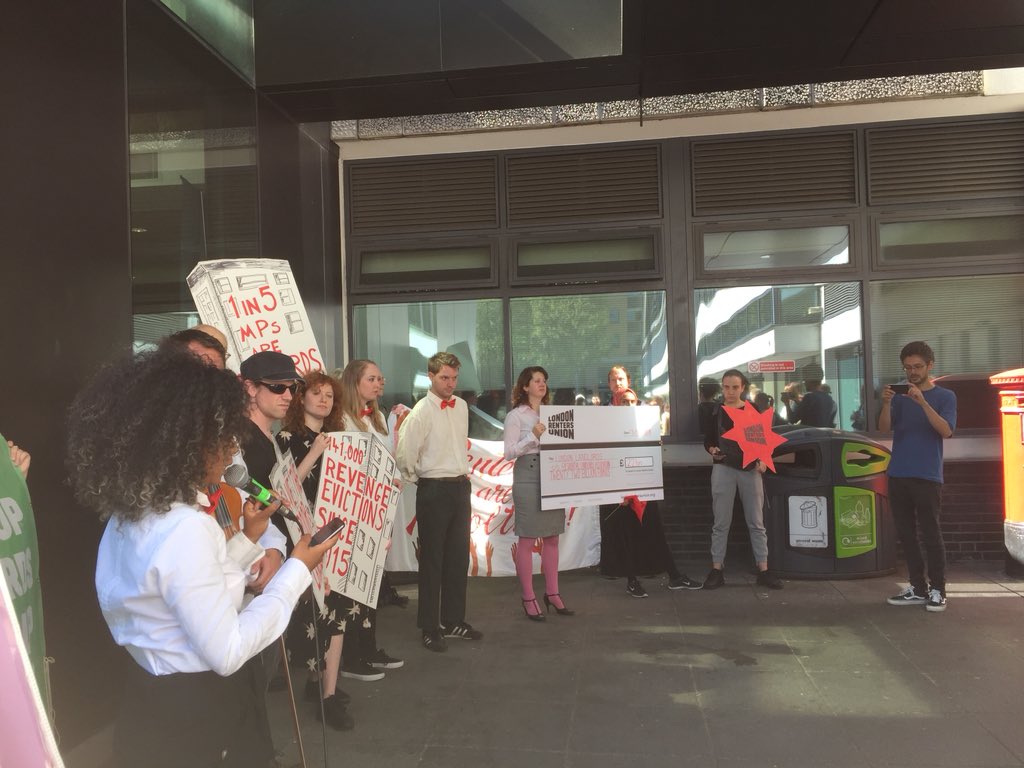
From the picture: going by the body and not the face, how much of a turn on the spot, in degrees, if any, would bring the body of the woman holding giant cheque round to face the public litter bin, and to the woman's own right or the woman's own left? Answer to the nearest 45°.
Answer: approximately 45° to the woman's own left

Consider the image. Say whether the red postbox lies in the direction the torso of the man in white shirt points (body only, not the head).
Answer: no

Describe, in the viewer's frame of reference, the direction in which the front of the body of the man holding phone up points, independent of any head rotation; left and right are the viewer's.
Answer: facing the viewer and to the left of the viewer

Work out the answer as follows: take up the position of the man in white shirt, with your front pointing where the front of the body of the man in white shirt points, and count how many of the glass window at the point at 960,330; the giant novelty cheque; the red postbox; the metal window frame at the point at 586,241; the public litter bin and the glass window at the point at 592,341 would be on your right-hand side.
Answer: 0

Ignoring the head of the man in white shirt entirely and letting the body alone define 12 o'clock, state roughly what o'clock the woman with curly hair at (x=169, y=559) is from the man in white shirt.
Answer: The woman with curly hair is roughly at 2 o'clock from the man in white shirt.

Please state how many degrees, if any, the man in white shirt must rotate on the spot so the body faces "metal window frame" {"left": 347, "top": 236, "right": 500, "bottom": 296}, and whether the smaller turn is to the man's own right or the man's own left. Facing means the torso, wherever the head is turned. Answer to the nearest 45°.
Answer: approximately 135° to the man's own left

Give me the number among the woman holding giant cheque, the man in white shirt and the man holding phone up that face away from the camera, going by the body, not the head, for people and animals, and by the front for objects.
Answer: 0

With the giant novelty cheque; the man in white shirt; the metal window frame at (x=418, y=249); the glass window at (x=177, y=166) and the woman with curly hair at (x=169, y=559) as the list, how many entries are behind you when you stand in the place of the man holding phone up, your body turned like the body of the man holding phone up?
0

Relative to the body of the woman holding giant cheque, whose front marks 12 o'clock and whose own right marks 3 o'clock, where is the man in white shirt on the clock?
The man in white shirt is roughly at 3 o'clock from the woman holding giant cheque.

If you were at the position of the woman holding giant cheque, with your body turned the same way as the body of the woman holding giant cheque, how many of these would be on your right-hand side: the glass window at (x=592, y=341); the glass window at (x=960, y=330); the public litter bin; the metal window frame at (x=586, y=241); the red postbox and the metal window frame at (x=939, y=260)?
0

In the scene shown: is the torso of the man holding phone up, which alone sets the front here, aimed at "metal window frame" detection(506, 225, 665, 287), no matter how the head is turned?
no

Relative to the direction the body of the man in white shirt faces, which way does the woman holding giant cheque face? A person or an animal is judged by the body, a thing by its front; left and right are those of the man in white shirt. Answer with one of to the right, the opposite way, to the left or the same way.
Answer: the same way

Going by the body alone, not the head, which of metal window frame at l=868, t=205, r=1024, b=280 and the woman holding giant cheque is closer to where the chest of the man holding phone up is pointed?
the woman holding giant cheque

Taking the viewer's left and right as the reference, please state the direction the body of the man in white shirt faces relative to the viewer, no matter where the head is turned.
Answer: facing the viewer and to the right of the viewer

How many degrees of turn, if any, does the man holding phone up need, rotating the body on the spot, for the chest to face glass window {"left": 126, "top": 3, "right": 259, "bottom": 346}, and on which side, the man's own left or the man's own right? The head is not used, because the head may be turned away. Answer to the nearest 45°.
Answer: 0° — they already face it

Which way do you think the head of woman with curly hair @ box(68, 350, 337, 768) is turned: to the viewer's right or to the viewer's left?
to the viewer's right

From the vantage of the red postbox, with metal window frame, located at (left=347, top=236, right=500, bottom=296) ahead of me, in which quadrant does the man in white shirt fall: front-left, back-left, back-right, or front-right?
front-left

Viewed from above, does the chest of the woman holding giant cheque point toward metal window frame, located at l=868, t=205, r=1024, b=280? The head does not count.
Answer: no
